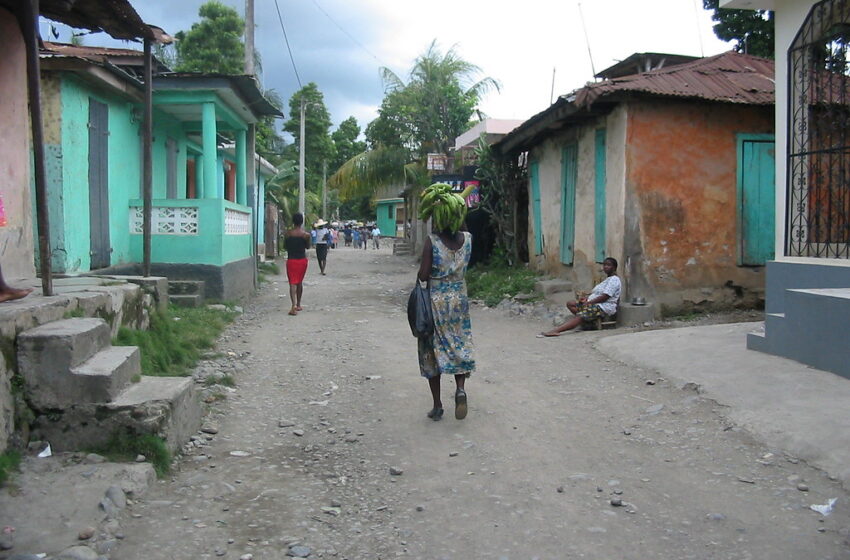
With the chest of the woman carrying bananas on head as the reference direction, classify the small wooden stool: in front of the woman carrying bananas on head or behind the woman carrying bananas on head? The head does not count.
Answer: in front

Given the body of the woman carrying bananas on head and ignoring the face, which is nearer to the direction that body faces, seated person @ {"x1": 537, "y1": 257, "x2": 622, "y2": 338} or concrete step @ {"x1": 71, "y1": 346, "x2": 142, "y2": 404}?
the seated person

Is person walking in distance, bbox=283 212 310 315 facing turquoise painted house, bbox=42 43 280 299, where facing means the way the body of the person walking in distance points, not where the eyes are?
no

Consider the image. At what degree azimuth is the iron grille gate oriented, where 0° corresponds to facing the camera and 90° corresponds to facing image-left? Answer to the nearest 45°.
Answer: approximately 45°

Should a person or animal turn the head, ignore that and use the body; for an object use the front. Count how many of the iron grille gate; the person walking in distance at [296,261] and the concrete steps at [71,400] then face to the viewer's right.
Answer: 1

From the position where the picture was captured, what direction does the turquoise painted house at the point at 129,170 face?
facing the viewer and to the right of the viewer

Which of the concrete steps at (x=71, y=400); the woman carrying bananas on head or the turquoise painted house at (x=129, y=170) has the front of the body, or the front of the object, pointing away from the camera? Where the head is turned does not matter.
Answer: the woman carrying bananas on head

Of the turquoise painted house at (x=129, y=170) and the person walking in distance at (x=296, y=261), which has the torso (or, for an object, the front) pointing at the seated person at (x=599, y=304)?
the turquoise painted house

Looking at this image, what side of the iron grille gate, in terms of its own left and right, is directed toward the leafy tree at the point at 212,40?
right

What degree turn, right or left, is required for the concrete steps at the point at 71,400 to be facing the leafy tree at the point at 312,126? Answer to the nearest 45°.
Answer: approximately 90° to its left

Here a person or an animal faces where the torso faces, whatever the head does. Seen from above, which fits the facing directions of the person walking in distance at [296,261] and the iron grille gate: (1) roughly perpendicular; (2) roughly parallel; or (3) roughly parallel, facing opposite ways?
roughly perpendicular

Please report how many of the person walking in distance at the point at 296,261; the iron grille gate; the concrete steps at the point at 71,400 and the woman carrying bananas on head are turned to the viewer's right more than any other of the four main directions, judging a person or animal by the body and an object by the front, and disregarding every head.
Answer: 1

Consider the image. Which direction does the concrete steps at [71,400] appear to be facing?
to the viewer's right

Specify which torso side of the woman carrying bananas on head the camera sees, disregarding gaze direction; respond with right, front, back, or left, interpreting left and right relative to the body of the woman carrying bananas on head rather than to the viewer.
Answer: back
